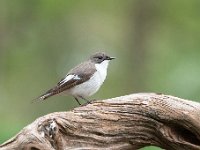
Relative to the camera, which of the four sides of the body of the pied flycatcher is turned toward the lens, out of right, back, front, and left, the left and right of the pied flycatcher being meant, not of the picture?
right
